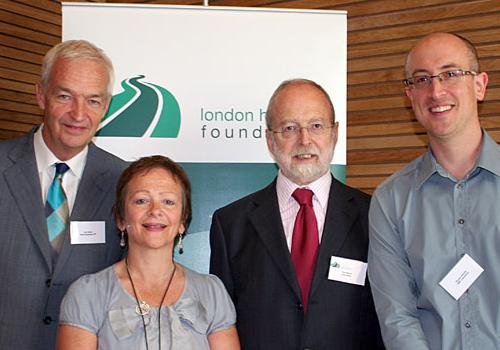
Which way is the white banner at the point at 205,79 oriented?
toward the camera

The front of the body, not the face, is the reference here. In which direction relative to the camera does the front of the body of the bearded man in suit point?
toward the camera

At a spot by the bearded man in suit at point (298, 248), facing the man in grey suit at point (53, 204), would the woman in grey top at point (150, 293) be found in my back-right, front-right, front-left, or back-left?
front-left

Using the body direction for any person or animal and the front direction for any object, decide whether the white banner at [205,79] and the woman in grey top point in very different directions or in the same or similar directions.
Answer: same or similar directions

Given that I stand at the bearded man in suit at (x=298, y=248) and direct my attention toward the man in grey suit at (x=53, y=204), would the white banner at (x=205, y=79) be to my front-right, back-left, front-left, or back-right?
front-right

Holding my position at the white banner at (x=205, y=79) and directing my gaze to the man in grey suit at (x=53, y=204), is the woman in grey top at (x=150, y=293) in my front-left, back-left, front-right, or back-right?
front-left

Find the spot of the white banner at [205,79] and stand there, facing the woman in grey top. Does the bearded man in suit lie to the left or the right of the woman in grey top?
left

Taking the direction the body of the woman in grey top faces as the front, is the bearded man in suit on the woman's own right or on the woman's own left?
on the woman's own left

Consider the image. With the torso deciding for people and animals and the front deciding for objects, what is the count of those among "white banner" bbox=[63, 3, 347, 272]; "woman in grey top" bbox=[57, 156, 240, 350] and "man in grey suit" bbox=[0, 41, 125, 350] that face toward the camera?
3

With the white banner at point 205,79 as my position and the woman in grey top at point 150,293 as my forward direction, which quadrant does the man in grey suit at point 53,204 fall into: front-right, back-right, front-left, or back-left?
front-right

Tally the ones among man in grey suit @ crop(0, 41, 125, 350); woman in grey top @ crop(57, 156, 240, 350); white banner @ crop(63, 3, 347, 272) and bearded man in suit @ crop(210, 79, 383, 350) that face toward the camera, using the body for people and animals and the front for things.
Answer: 4

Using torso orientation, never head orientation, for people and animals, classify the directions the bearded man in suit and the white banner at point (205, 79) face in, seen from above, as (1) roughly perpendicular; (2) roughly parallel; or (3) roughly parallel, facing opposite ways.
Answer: roughly parallel

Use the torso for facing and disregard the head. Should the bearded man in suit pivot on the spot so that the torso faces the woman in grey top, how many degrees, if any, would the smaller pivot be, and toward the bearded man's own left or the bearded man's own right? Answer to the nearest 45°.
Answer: approximately 45° to the bearded man's own right

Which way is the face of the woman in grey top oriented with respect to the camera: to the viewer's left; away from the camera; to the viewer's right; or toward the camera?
toward the camera

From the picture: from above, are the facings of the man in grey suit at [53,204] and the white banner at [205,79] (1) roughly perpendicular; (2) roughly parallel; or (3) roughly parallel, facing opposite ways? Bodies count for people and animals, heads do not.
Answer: roughly parallel

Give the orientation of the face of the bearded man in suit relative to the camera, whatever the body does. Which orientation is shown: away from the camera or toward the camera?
toward the camera

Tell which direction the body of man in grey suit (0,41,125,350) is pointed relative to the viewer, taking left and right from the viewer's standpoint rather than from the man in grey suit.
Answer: facing the viewer

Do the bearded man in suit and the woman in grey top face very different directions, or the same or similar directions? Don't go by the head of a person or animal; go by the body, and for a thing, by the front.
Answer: same or similar directions
